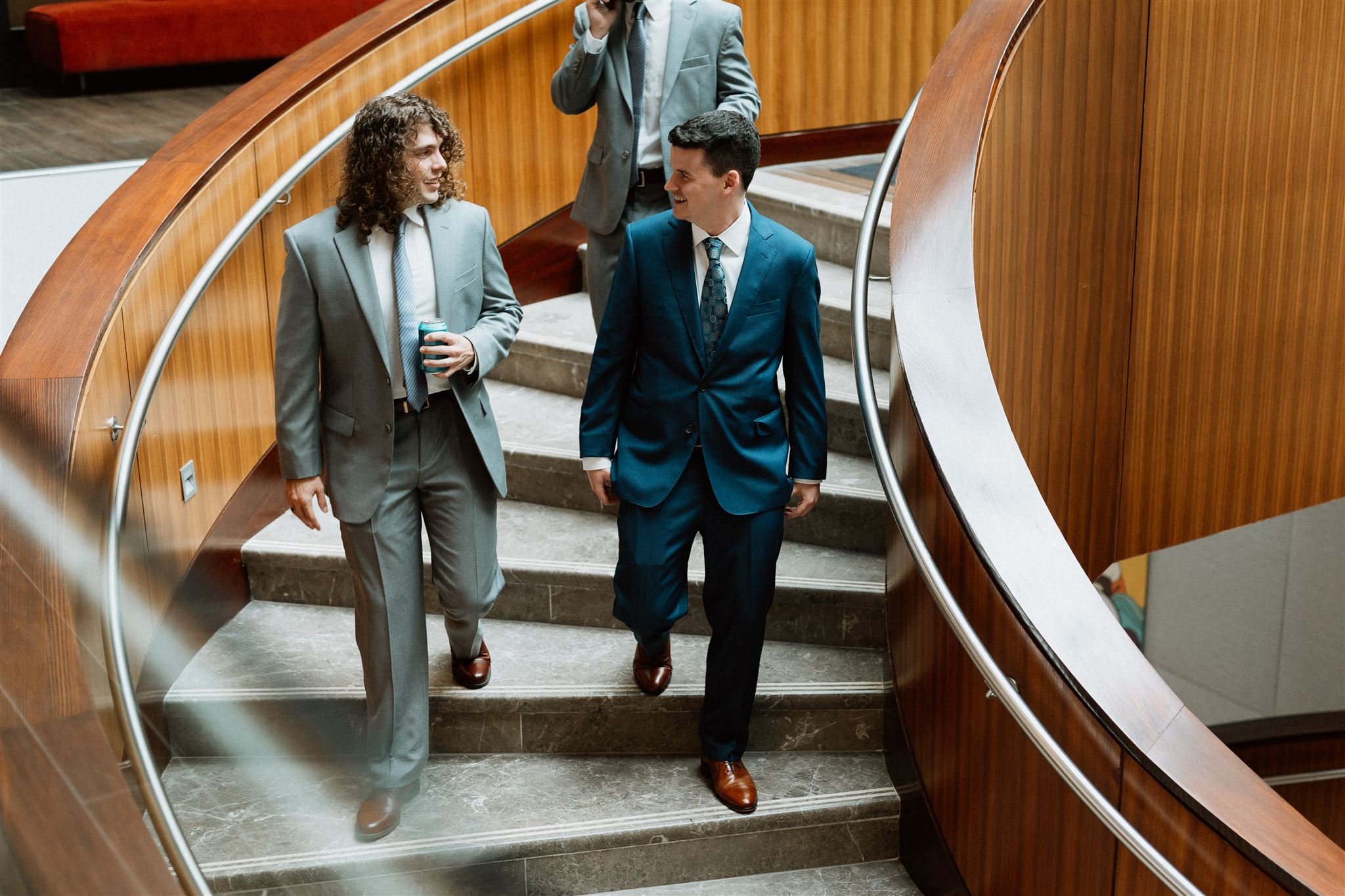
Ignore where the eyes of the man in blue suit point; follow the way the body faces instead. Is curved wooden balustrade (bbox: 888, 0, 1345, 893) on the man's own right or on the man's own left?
on the man's own left

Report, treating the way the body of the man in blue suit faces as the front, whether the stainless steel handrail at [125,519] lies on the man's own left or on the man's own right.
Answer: on the man's own right

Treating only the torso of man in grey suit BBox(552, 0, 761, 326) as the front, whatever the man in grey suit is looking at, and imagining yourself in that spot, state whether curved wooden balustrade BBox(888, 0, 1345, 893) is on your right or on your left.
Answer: on your left

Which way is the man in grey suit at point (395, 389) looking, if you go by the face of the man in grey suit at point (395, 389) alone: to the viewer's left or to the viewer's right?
to the viewer's right

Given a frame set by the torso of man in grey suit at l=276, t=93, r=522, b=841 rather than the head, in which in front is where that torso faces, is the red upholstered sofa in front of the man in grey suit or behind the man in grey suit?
behind

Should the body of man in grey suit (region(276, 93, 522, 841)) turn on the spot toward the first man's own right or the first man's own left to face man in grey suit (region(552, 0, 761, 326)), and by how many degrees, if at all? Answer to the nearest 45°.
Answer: approximately 135° to the first man's own left

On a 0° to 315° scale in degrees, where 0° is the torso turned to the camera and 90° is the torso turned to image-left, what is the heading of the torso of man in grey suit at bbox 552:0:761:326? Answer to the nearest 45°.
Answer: approximately 0°
